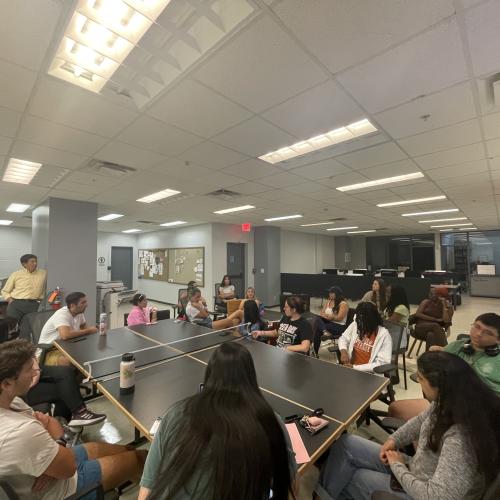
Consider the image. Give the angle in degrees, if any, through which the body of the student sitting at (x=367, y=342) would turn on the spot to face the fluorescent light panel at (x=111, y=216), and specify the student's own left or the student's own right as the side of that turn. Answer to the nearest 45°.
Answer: approximately 45° to the student's own right

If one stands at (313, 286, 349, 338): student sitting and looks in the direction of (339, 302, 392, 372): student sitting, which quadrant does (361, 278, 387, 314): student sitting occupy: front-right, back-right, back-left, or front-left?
back-left

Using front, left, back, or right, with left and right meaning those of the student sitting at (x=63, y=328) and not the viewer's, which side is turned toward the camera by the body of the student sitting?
right

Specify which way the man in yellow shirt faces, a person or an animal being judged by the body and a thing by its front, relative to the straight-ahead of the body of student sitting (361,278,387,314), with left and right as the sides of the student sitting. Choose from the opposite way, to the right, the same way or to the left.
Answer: the opposite way

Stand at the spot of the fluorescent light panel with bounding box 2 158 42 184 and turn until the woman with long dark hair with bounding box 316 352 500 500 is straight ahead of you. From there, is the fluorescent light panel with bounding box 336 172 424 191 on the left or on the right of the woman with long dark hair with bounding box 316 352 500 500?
left

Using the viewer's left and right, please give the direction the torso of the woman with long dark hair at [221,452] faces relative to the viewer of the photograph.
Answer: facing away from the viewer

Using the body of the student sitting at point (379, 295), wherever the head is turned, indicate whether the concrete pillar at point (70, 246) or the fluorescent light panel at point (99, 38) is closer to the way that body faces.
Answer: the concrete pillar

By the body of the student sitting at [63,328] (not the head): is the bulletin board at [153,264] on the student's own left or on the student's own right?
on the student's own left

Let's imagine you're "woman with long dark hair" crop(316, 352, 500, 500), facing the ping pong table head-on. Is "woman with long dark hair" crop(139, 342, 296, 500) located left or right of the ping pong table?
left

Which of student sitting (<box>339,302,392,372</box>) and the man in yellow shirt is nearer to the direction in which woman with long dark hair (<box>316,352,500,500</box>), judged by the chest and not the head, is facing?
the man in yellow shirt

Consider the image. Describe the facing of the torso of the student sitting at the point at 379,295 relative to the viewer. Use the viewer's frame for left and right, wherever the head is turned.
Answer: facing to the left of the viewer

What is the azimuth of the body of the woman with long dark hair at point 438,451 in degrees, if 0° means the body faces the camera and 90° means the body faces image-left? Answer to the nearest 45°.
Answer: approximately 90°
